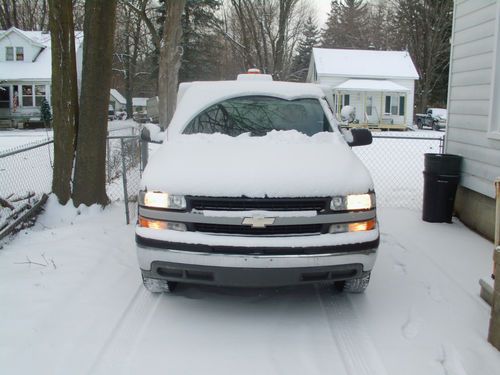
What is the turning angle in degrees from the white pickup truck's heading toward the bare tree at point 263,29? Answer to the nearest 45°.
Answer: approximately 180°

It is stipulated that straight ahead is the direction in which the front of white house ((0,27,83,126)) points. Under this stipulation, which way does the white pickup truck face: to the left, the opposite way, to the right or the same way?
the same way

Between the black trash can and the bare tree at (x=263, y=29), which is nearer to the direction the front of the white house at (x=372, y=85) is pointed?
the black trash can

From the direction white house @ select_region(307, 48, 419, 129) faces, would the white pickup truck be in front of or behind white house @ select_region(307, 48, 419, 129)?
in front

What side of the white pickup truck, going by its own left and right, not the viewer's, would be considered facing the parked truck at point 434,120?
back

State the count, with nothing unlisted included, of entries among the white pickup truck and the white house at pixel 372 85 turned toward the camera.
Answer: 2

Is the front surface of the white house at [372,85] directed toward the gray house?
yes

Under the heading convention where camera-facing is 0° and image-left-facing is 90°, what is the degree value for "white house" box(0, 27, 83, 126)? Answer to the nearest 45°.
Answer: approximately 0°

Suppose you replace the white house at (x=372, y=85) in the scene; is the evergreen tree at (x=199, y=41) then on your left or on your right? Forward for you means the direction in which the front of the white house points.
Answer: on your right

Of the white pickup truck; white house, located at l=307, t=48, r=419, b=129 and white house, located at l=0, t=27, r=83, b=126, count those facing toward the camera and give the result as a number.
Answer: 3

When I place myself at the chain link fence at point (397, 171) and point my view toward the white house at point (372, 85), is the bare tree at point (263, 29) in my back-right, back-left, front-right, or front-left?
front-left

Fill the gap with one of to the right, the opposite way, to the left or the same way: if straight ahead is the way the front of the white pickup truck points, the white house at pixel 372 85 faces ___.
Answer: the same way

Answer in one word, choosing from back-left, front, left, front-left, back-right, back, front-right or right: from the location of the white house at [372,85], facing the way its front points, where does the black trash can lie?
front

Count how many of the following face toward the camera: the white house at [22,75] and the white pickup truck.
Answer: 2

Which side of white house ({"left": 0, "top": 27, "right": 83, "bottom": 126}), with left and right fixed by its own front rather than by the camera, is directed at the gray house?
front

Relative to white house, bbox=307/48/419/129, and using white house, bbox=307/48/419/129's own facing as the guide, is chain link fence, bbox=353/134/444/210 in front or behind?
in front

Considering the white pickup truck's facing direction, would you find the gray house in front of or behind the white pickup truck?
behind

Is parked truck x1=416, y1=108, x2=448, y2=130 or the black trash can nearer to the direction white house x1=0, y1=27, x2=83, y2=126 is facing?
the black trash can

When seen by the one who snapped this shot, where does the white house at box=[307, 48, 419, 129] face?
facing the viewer
